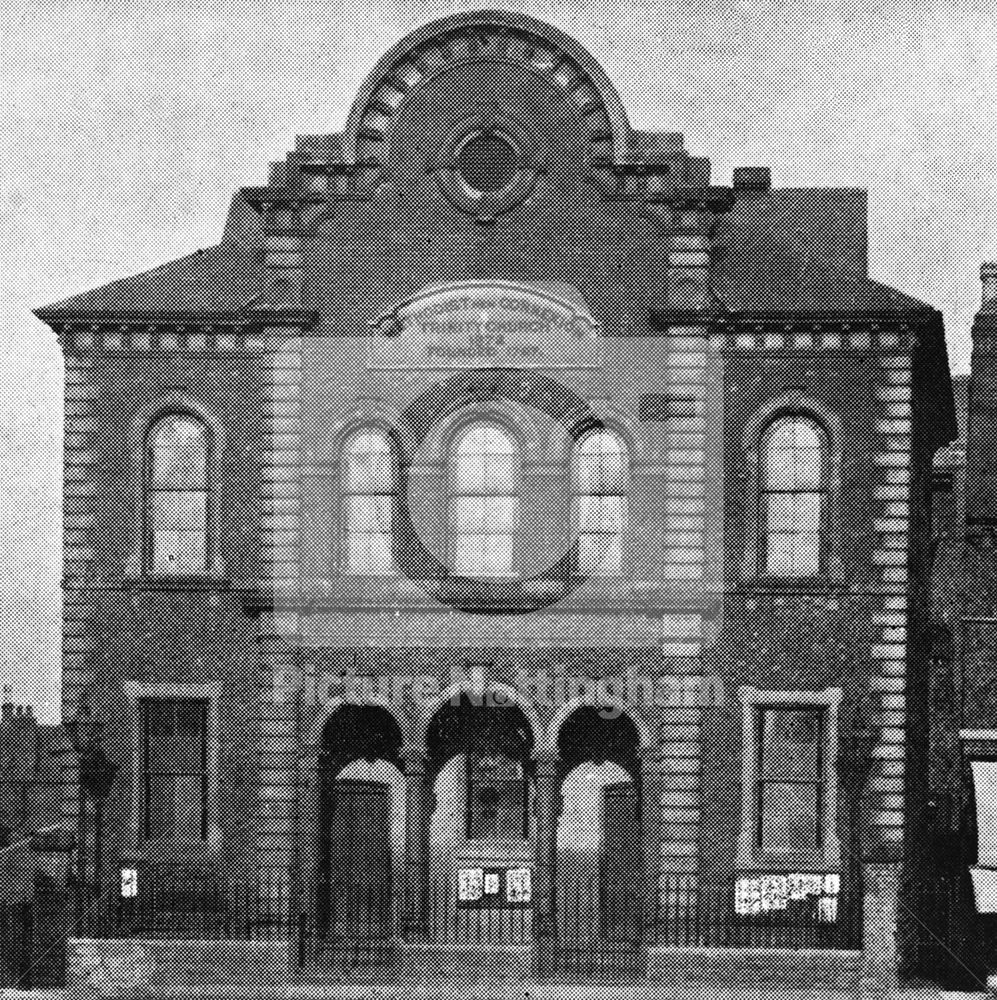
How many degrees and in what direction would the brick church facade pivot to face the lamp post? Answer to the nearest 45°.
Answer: approximately 90° to its right

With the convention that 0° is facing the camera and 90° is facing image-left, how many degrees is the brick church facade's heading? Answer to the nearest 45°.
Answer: approximately 0°
